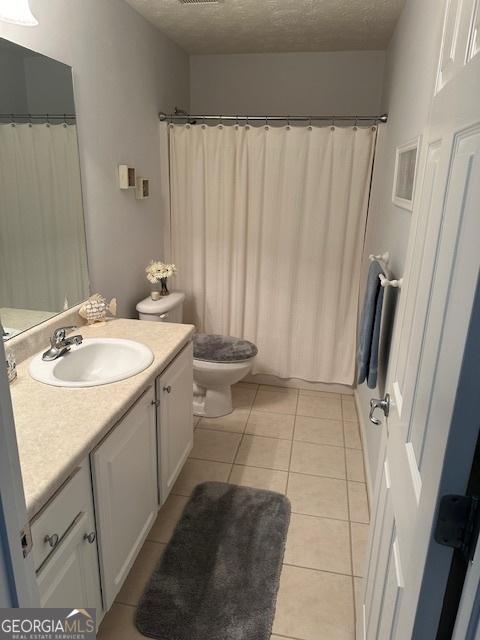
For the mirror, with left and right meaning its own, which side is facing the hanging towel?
front

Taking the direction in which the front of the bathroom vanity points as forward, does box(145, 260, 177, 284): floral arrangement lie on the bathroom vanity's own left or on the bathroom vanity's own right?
on the bathroom vanity's own left

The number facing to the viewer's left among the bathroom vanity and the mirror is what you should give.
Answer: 0

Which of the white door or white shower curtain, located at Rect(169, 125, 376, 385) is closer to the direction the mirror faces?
the white door

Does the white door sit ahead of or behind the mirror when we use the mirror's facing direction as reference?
ahead

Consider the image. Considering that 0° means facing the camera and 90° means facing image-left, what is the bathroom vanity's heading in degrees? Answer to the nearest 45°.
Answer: approximately 315°

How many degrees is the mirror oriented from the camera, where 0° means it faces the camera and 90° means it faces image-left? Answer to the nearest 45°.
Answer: approximately 315°
